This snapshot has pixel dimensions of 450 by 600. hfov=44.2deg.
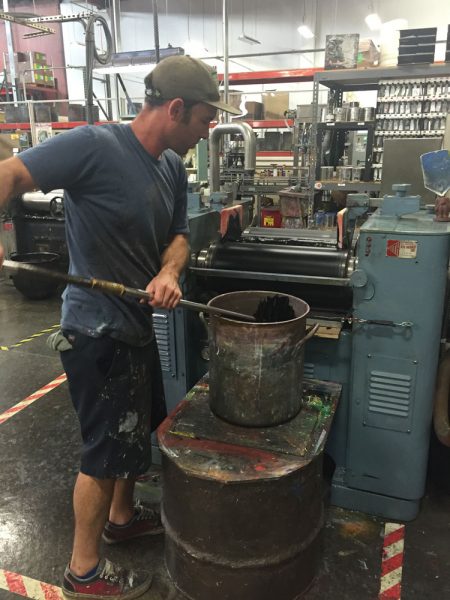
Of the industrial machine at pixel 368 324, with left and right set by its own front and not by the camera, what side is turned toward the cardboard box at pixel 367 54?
back

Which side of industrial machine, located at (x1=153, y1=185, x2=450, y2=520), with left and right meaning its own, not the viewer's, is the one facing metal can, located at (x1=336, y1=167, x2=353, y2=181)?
back

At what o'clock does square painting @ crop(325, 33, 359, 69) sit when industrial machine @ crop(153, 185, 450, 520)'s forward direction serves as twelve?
The square painting is roughly at 6 o'clock from the industrial machine.

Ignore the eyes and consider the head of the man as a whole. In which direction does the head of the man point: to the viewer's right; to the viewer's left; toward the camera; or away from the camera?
to the viewer's right

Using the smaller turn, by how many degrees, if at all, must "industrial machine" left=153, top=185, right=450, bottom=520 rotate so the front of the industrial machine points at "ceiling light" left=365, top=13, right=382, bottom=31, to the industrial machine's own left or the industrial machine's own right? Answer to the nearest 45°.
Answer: approximately 180°

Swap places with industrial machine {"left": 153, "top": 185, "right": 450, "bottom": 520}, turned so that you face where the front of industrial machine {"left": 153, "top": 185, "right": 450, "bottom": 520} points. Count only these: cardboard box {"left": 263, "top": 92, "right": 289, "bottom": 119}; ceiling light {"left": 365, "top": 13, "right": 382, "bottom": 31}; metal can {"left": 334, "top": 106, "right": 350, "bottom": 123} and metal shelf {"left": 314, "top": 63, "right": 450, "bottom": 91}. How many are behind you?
4

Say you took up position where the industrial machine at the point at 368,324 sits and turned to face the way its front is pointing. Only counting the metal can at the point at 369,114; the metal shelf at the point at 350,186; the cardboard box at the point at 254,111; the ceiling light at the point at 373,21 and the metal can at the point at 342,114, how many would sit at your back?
5

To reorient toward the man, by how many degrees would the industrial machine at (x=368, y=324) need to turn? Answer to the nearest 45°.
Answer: approximately 45° to its right

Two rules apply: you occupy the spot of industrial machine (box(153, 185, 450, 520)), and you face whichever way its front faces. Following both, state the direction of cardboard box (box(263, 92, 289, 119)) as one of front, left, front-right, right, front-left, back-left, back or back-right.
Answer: back

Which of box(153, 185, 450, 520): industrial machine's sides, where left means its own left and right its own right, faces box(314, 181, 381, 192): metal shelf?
back

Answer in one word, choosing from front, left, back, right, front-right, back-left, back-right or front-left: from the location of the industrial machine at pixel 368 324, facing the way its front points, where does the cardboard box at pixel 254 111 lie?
back

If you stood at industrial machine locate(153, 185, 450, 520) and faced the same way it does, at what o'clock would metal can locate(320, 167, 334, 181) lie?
The metal can is roughly at 6 o'clock from the industrial machine.

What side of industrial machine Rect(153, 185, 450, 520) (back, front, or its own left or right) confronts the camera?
front

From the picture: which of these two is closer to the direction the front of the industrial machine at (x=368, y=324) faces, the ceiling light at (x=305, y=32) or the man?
the man

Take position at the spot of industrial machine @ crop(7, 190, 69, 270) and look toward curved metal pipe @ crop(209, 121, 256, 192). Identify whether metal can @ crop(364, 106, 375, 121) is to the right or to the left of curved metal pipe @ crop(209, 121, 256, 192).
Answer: left
